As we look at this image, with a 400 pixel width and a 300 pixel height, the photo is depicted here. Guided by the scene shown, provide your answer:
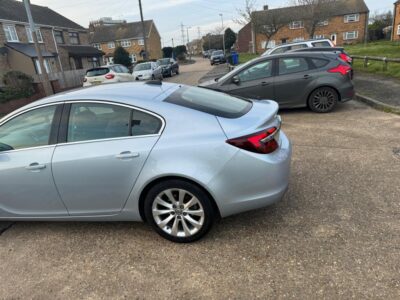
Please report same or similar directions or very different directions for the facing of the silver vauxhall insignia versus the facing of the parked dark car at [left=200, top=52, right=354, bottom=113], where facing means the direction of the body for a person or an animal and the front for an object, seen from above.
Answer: same or similar directions

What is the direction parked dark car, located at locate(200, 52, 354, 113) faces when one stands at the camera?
facing to the left of the viewer

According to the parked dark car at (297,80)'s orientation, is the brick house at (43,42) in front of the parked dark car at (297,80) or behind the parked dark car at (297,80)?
in front

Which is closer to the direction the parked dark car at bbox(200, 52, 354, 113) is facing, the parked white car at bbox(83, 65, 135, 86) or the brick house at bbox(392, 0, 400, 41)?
the parked white car

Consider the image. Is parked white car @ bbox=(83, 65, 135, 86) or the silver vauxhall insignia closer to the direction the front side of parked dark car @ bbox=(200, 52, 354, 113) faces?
the parked white car

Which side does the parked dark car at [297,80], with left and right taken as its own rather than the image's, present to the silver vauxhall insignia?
left

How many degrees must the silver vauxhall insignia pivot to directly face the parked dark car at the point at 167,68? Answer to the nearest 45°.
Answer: approximately 90° to its right

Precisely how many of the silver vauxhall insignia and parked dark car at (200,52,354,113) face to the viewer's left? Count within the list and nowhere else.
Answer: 2

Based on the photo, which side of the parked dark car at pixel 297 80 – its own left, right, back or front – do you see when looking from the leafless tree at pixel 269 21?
right

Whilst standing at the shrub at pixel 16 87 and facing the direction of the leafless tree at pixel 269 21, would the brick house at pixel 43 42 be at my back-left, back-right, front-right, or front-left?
front-left

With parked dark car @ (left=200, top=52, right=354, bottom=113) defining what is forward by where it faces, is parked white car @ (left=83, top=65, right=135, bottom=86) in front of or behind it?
in front

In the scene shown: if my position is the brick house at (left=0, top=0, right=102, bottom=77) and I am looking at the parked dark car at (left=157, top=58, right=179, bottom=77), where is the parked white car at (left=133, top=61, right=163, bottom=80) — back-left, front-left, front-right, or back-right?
front-right

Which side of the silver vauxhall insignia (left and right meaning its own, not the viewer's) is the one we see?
left
